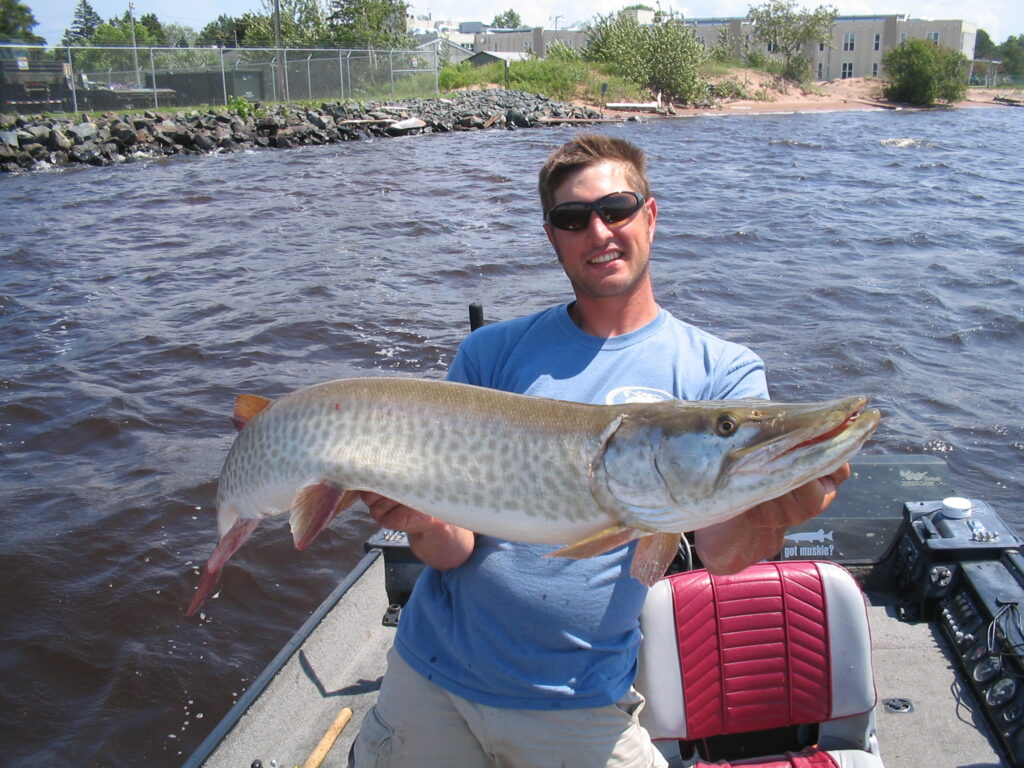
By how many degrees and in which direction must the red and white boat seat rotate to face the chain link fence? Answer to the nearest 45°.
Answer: approximately 135° to its right

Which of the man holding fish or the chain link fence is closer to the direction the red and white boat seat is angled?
the man holding fish

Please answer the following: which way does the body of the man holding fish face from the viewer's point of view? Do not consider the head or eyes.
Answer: toward the camera

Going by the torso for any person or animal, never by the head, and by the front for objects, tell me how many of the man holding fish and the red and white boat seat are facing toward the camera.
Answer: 2

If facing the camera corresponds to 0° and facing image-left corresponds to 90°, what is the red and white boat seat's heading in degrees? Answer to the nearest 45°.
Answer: approximately 0°
